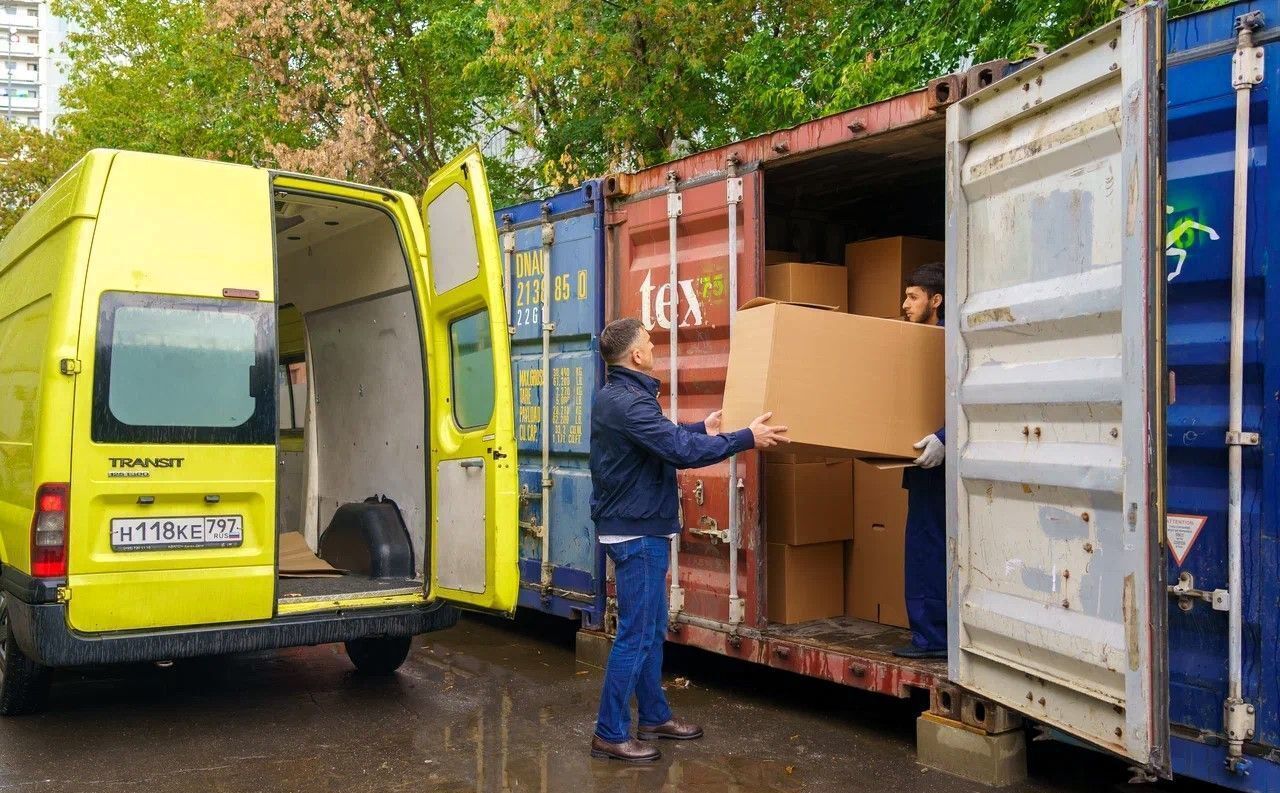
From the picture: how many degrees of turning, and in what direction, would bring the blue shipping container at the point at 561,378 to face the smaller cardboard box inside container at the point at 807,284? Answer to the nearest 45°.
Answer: approximately 90° to its left

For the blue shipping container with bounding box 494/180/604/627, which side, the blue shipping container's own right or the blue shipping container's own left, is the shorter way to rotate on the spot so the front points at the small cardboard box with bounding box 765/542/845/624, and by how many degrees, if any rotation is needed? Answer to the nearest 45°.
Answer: approximately 90° to the blue shipping container's own left

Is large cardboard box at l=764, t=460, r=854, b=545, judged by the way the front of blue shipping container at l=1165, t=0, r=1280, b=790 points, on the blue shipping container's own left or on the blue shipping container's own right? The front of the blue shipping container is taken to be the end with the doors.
on the blue shipping container's own right

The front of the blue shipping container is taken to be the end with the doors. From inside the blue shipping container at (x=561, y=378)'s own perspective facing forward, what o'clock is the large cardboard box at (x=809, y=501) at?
The large cardboard box is roughly at 9 o'clock from the blue shipping container.

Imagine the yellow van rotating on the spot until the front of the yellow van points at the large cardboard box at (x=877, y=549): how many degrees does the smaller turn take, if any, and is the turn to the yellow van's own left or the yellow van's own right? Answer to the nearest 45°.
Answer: approximately 135° to the yellow van's own right

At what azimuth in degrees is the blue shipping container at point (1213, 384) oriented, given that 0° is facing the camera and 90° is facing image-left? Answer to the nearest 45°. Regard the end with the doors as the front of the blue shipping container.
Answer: approximately 45°

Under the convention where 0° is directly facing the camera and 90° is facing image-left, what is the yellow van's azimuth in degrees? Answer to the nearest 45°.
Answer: approximately 135°

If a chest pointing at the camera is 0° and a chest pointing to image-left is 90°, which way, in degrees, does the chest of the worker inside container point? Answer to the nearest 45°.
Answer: approximately 90°

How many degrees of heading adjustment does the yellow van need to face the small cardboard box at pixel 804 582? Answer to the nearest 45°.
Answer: approximately 135° to its right

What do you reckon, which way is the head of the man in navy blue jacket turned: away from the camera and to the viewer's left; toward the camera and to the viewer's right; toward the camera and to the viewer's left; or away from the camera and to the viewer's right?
away from the camera and to the viewer's right
